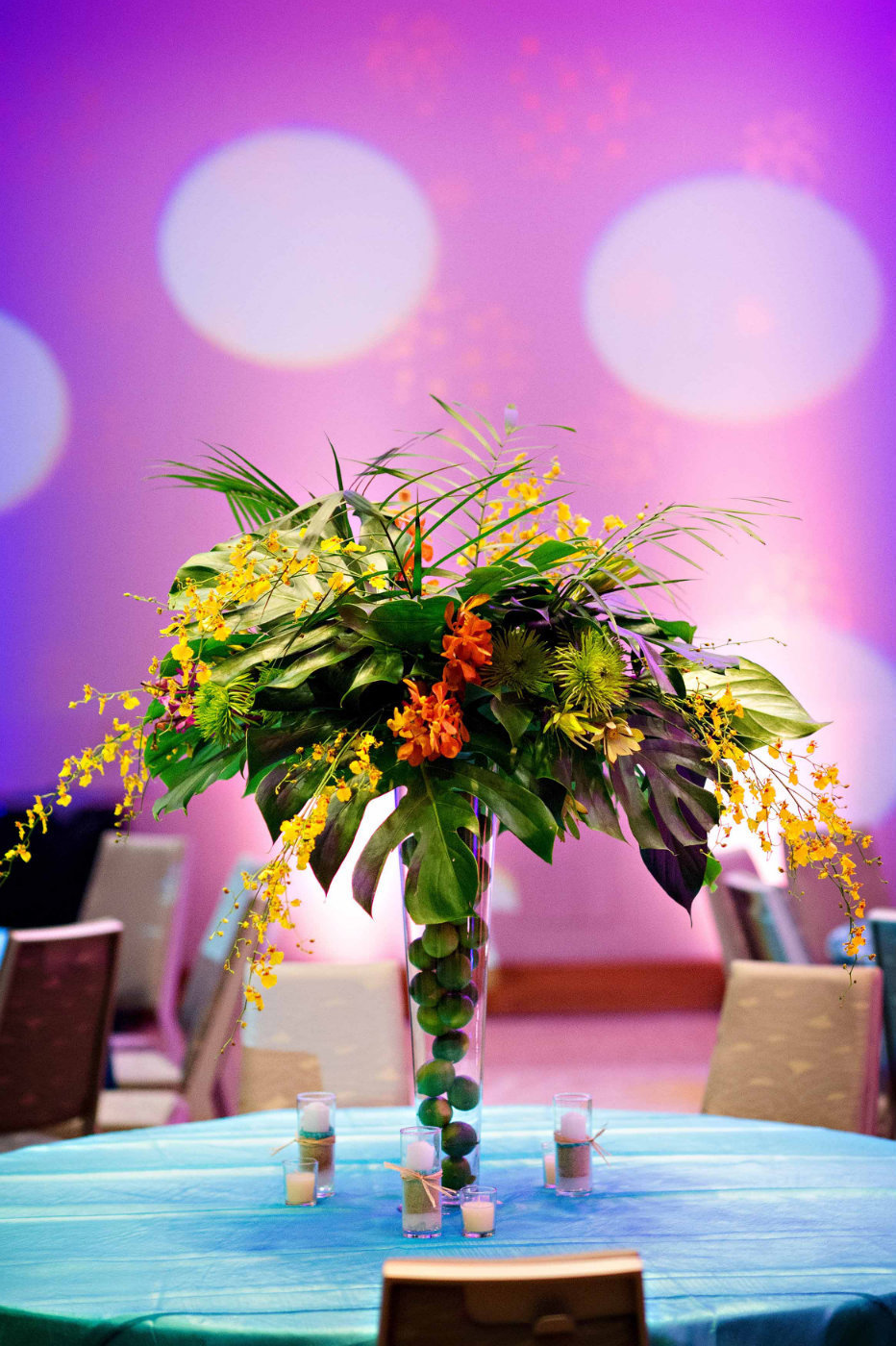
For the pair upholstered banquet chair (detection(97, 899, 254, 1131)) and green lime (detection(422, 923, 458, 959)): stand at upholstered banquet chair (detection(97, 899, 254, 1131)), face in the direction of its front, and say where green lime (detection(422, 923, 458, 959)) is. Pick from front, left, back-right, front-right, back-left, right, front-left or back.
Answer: left

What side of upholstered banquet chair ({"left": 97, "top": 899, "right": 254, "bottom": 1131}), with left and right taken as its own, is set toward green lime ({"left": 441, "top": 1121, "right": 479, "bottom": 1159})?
left

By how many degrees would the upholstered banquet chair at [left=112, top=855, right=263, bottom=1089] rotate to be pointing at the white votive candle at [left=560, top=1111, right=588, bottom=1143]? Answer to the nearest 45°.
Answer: approximately 90° to its left

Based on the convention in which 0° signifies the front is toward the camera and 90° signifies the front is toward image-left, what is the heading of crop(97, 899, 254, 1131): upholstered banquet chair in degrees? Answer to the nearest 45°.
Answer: approximately 90°

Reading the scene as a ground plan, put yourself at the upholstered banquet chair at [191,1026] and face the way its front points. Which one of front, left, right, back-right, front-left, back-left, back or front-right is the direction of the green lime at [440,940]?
left

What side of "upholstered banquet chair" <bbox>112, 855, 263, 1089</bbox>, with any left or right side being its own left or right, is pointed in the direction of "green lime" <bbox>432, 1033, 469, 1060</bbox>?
left

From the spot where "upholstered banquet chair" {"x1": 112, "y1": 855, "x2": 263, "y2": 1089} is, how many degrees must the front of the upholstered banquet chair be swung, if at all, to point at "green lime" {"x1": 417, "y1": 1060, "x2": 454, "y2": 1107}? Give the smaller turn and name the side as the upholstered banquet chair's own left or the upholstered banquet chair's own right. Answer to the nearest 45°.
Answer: approximately 90° to the upholstered banquet chair's own left

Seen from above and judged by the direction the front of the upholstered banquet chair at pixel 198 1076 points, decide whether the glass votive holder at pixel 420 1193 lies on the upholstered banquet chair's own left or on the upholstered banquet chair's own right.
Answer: on the upholstered banquet chair's own left

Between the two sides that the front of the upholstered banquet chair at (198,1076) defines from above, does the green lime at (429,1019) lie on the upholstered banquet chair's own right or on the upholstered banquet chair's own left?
on the upholstered banquet chair's own left

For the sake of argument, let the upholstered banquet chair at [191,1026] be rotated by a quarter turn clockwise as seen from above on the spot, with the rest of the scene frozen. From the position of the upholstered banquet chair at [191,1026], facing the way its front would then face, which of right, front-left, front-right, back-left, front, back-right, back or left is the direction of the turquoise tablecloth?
back

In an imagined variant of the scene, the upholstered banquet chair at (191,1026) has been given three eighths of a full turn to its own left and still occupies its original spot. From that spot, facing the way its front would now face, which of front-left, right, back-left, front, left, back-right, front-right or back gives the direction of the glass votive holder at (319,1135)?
front-right
